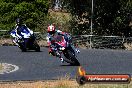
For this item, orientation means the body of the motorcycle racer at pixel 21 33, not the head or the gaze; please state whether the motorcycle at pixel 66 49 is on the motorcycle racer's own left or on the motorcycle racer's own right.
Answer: on the motorcycle racer's own left
